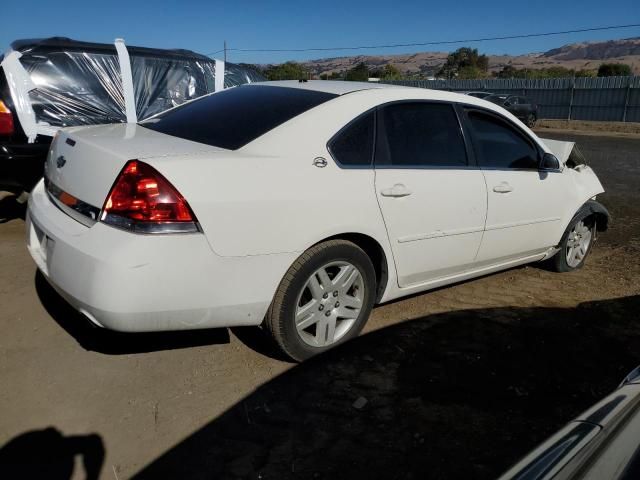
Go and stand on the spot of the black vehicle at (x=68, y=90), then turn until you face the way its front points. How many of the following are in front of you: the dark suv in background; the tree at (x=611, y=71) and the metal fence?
3

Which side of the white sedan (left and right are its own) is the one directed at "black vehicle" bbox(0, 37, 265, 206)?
left

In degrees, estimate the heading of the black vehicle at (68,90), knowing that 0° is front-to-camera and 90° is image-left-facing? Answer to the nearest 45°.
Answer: approximately 225°

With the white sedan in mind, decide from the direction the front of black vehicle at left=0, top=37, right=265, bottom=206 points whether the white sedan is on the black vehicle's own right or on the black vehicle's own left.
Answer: on the black vehicle's own right

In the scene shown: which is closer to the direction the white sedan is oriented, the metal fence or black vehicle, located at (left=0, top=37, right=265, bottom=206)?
the metal fence

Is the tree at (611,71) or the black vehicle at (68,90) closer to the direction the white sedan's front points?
the tree

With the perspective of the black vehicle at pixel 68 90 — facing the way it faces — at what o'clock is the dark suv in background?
The dark suv in background is roughly at 12 o'clock from the black vehicle.

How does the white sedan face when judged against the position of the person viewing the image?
facing away from the viewer and to the right of the viewer
